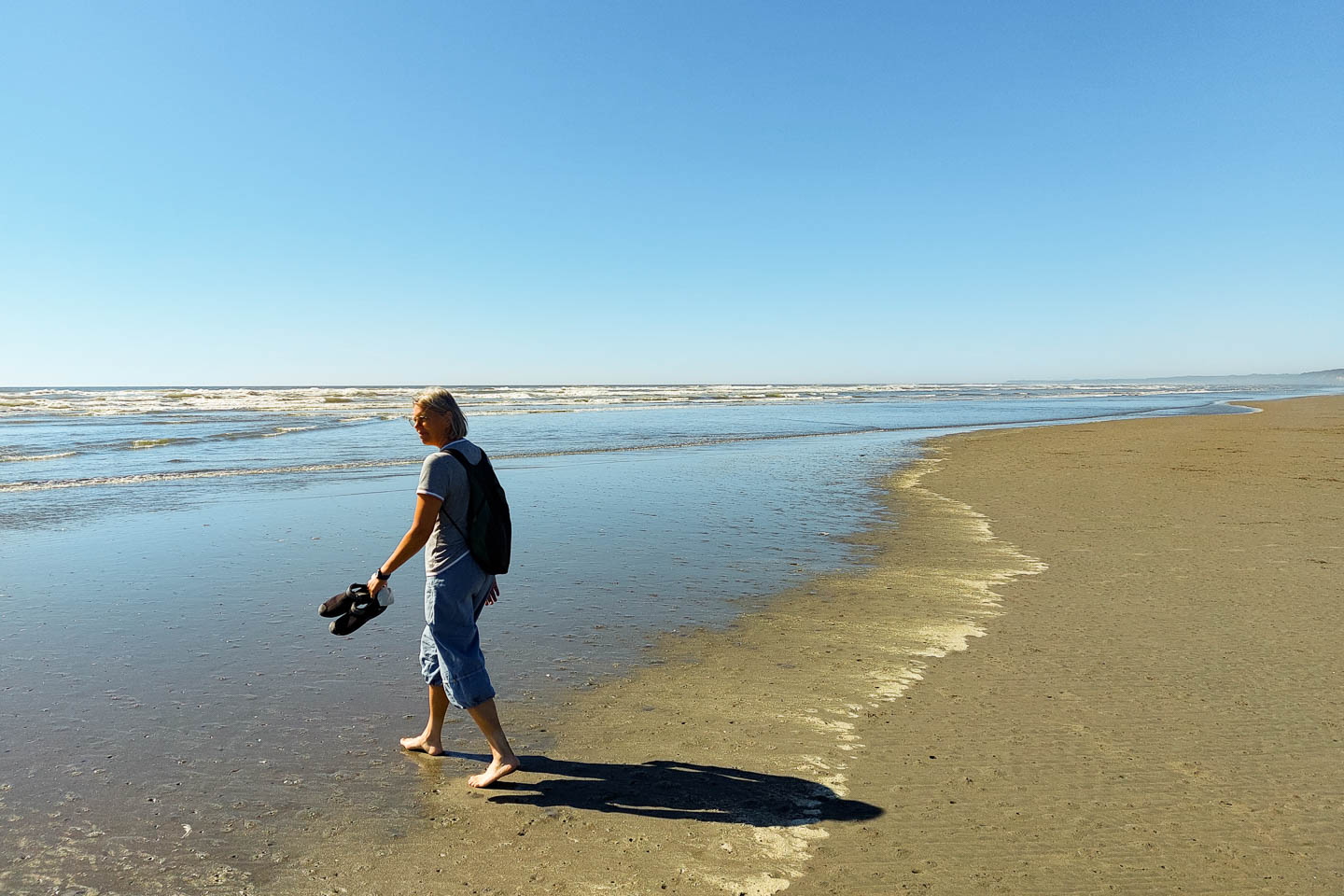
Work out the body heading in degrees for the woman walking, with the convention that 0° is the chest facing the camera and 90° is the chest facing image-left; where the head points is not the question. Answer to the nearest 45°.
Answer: approximately 90°
